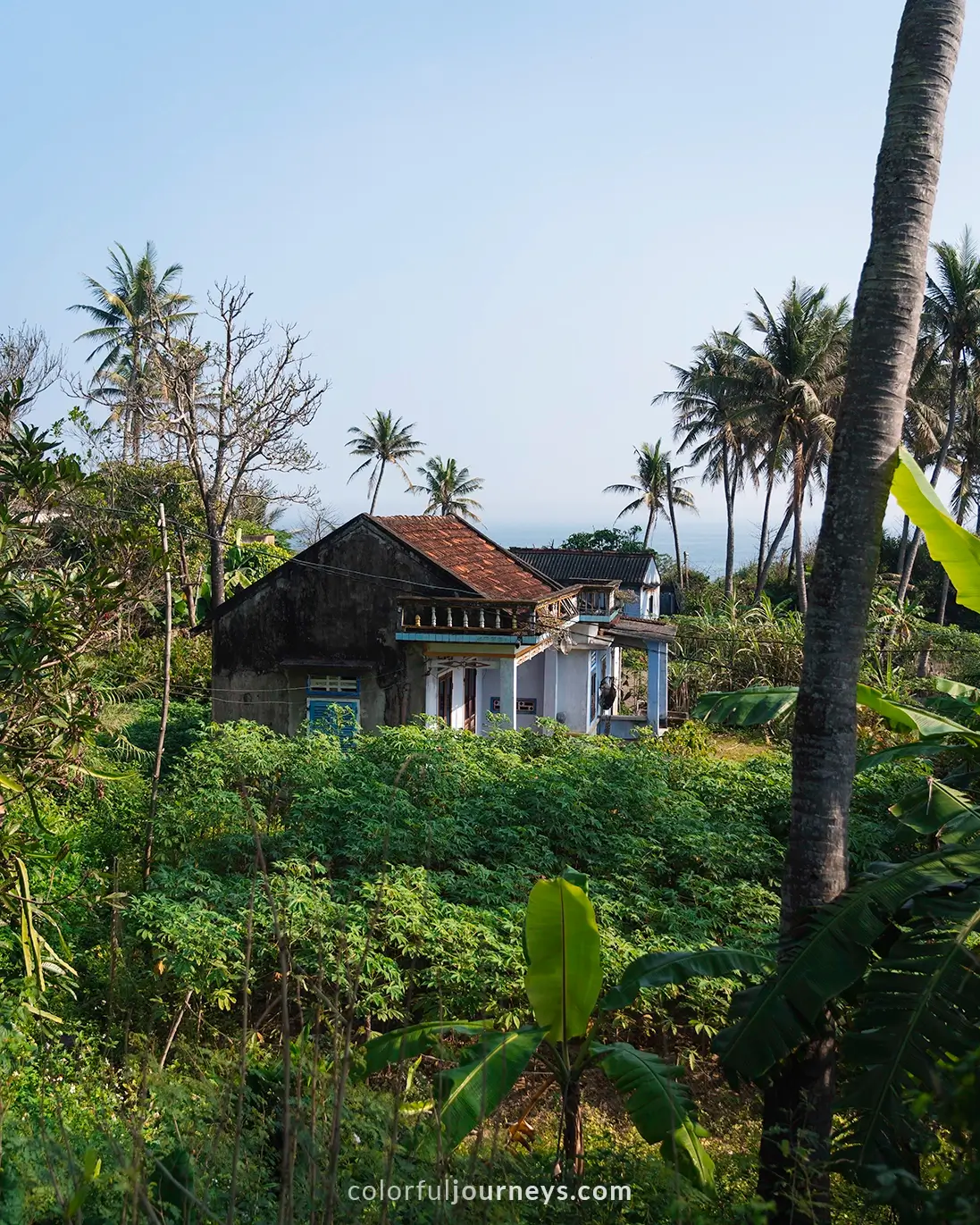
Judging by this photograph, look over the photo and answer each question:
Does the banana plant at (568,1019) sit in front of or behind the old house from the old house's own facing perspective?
in front

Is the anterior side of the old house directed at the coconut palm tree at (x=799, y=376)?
no

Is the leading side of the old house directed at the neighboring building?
no

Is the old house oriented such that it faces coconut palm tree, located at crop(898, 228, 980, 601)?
no

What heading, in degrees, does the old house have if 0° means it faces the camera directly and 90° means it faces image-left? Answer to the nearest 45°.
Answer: approximately 315°

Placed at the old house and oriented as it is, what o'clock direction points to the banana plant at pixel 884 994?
The banana plant is roughly at 1 o'clock from the old house.

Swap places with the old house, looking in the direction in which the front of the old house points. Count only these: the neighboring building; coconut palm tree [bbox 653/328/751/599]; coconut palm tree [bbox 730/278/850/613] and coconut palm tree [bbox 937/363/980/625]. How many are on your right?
0
